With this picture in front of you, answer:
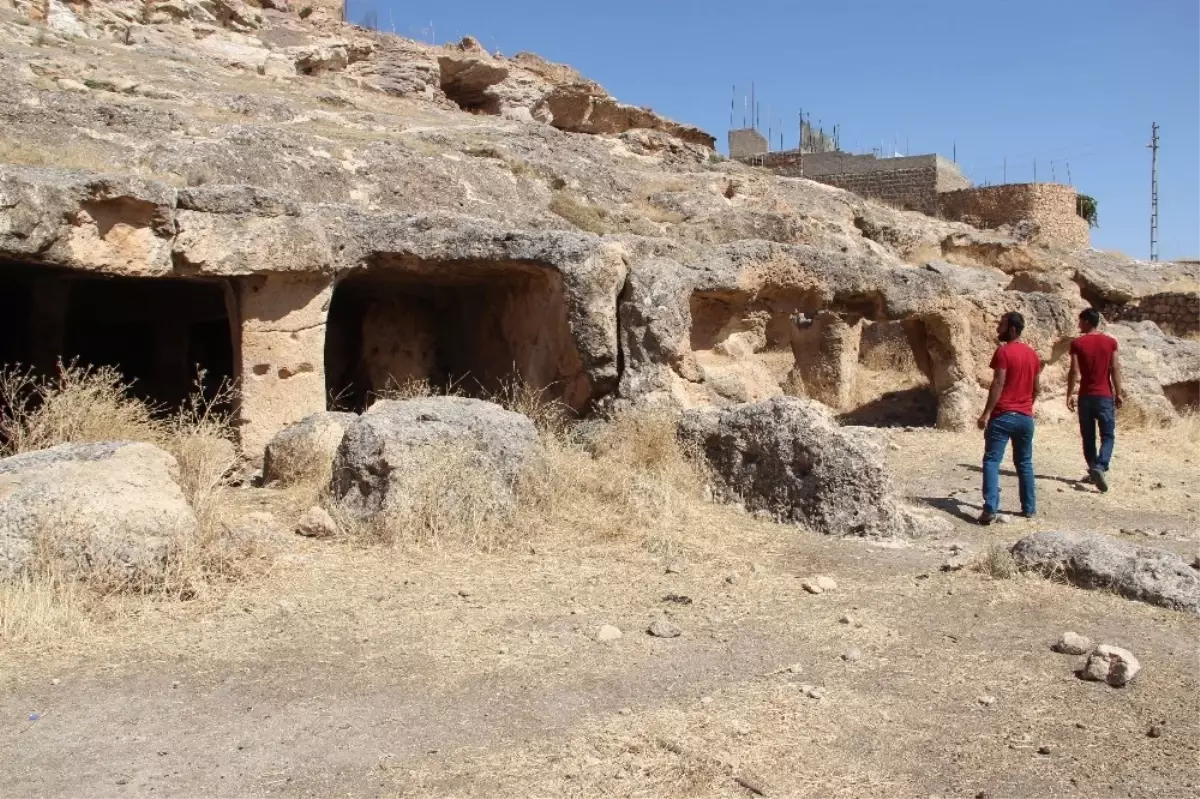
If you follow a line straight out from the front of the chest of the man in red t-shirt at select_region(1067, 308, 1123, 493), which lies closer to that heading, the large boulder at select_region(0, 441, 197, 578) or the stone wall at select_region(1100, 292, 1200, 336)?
the stone wall

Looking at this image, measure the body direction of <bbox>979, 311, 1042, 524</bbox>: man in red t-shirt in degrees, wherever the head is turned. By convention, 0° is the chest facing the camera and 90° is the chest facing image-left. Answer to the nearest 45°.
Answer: approximately 135°

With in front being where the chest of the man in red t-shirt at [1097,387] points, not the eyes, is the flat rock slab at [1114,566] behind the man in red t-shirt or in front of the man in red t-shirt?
behind

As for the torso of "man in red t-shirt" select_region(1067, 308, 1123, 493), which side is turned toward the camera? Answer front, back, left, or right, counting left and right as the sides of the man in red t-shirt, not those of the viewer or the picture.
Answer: back

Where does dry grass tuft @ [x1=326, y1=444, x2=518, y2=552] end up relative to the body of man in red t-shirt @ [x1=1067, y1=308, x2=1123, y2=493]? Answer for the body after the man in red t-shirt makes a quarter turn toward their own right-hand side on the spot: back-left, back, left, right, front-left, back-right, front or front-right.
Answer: back-right

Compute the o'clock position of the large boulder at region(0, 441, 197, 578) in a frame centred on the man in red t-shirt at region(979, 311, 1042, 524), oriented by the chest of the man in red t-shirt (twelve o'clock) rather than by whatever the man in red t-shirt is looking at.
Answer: The large boulder is roughly at 9 o'clock from the man in red t-shirt.

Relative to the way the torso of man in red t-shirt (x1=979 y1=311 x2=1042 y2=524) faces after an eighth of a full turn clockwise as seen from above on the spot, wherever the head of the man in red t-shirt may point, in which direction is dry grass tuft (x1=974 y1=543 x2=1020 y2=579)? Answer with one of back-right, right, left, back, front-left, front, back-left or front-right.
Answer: back

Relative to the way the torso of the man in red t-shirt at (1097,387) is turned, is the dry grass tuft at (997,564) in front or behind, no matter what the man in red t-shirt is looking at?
behind
